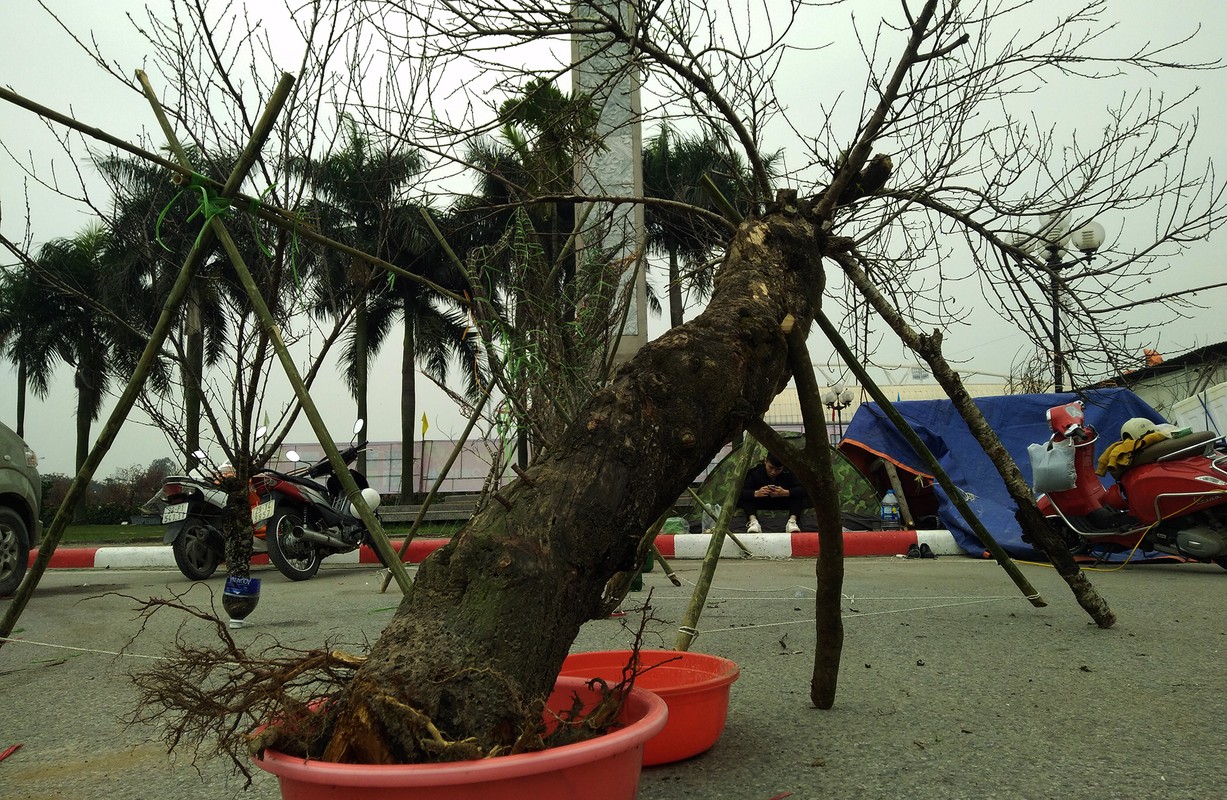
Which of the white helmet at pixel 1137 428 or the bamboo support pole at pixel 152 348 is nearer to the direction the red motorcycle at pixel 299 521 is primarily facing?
the white helmet

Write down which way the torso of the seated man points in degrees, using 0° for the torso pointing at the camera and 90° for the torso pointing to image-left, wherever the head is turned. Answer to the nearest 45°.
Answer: approximately 0°

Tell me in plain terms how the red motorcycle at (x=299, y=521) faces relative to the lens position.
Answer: facing away from the viewer and to the right of the viewer

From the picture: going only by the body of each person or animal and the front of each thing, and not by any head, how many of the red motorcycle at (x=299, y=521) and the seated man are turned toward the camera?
1

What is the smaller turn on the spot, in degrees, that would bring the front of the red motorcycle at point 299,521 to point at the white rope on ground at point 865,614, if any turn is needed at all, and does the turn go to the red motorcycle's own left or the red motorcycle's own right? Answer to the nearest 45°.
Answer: approximately 90° to the red motorcycle's own right

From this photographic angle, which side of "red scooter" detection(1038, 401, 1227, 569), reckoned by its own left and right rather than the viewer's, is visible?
left

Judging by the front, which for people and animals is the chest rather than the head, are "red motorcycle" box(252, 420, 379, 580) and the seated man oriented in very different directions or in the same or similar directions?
very different directions
